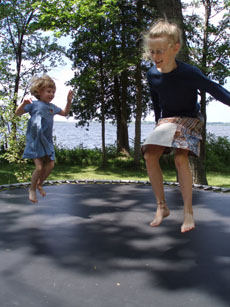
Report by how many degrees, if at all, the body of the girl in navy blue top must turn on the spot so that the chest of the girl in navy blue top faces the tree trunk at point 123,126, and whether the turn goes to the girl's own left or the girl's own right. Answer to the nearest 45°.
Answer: approximately 135° to the girl's own right

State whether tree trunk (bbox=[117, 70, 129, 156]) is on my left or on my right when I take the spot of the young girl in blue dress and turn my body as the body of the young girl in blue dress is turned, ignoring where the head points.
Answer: on my left

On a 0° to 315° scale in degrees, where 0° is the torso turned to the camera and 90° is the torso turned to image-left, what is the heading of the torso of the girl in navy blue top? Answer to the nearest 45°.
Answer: approximately 45°

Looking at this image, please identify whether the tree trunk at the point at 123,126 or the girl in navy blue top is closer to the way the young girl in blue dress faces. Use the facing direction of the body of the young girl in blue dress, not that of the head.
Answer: the girl in navy blue top

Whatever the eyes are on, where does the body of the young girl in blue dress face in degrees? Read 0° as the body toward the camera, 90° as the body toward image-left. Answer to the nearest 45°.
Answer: approximately 315°

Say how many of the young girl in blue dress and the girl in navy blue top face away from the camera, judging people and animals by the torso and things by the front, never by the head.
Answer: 0

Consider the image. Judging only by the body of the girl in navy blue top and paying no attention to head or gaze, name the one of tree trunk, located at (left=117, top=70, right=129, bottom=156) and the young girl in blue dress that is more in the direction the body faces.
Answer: the young girl in blue dress

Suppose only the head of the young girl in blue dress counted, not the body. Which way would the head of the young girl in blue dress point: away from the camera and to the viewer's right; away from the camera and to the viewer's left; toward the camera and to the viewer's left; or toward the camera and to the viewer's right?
toward the camera and to the viewer's right

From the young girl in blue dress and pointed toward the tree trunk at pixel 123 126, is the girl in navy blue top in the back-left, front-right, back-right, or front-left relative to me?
back-right
